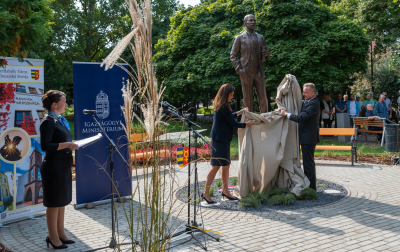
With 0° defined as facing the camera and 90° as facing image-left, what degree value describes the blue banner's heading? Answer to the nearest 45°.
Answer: approximately 0°

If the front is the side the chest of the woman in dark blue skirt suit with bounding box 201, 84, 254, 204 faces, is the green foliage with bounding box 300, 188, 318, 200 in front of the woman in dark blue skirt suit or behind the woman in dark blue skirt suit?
in front

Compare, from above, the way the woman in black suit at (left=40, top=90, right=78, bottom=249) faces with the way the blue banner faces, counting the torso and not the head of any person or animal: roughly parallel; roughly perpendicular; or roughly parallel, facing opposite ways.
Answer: roughly perpendicular

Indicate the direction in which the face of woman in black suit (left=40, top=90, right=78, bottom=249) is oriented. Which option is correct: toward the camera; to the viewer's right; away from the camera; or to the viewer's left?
to the viewer's right

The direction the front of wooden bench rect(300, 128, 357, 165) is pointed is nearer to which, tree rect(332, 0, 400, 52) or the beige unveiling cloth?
the beige unveiling cloth

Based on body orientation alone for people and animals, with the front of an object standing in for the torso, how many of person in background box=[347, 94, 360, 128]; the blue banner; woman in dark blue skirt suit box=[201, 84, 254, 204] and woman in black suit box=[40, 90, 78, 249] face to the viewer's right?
2

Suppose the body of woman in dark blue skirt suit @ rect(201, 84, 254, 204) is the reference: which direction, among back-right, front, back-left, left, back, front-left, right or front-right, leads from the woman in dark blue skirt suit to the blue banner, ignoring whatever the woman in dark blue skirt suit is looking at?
back

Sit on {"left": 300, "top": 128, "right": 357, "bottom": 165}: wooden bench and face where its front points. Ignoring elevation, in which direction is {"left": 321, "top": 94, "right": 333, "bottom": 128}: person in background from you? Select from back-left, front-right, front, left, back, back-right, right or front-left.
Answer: back

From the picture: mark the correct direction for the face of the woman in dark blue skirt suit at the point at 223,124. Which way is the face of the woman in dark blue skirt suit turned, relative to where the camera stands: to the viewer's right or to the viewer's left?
to the viewer's right

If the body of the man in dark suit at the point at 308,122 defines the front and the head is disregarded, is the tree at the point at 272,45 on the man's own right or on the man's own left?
on the man's own right

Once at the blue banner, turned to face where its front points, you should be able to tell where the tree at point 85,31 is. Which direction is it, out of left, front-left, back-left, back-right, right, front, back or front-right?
back

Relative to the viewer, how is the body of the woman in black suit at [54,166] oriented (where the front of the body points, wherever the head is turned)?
to the viewer's right

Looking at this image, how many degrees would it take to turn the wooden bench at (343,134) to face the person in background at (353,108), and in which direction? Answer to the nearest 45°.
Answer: approximately 180°

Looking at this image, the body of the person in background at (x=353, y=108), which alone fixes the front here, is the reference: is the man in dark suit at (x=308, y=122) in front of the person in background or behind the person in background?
in front

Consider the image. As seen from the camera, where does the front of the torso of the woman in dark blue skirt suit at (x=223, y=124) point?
to the viewer's right

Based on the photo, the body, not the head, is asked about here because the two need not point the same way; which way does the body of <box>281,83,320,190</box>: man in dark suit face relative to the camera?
to the viewer's left

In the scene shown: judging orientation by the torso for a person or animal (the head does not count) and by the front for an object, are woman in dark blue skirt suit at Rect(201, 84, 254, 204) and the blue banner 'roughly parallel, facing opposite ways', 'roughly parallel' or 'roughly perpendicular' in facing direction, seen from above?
roughly perpendicular
